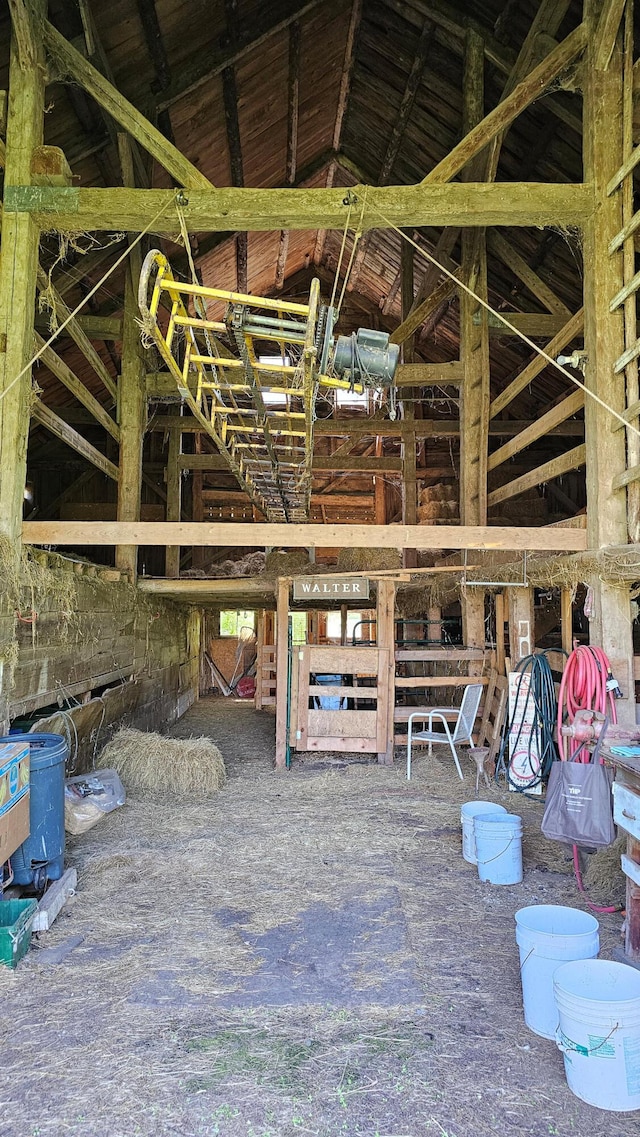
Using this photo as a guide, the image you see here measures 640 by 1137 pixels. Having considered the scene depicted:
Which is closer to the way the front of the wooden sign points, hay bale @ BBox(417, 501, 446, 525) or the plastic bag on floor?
the plastic bag on floor

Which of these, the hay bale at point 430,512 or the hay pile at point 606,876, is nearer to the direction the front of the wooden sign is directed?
the hay pile

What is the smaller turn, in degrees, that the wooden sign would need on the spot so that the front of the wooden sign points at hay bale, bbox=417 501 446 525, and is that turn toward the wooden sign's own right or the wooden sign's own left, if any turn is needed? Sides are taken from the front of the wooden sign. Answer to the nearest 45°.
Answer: approximately 180°

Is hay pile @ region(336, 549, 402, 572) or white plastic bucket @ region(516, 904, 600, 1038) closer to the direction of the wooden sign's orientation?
the white plastic bucket

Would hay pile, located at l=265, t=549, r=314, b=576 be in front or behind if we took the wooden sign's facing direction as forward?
behind

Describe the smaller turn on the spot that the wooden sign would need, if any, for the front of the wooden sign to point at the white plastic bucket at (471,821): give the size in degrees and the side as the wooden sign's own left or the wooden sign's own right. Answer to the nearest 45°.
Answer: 0° — it already faces it

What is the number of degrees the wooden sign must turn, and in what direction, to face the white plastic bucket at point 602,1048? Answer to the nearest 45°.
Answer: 0° — it already faces it

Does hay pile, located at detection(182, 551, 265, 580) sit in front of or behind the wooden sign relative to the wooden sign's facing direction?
behind

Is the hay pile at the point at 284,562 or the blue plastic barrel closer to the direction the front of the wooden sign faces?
the blue plastic barrel

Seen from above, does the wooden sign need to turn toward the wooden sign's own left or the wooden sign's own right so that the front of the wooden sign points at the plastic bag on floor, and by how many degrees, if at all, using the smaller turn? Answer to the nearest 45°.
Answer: approximately 45° to the wooden sign's own right

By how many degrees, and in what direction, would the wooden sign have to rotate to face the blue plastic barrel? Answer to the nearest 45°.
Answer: approximately 45° to its right

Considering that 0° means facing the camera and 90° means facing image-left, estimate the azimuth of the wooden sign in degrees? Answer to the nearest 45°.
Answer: approximately 0°
